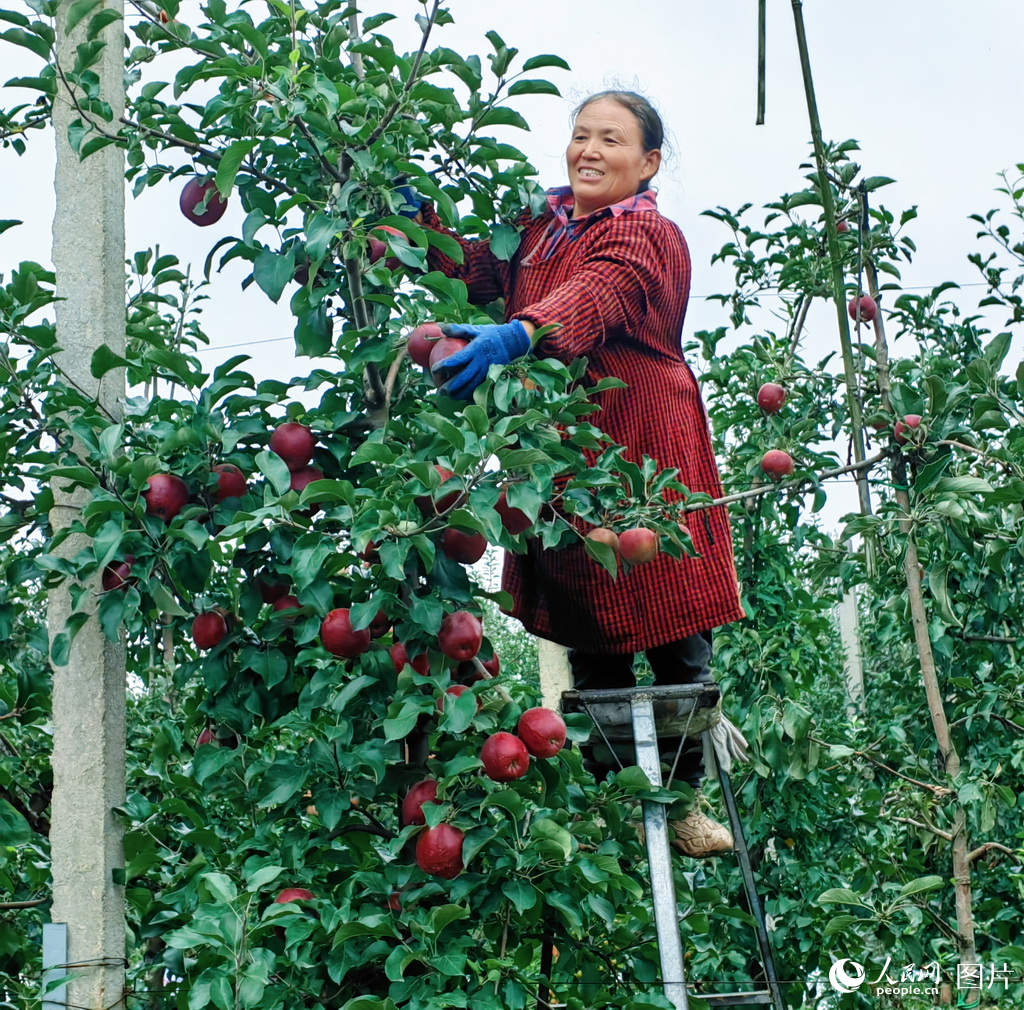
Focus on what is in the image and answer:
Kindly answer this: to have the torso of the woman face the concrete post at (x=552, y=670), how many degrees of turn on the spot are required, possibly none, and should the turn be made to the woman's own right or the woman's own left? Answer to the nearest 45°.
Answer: approximately 135° to the woman's own right

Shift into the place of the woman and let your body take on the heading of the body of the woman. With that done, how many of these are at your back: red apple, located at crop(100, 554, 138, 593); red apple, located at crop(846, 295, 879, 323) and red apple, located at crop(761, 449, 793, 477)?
2

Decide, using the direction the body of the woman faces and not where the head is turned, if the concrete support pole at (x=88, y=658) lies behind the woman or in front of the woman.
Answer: in front

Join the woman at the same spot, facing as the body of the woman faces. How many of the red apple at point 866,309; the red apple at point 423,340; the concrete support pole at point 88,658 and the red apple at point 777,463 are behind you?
2
